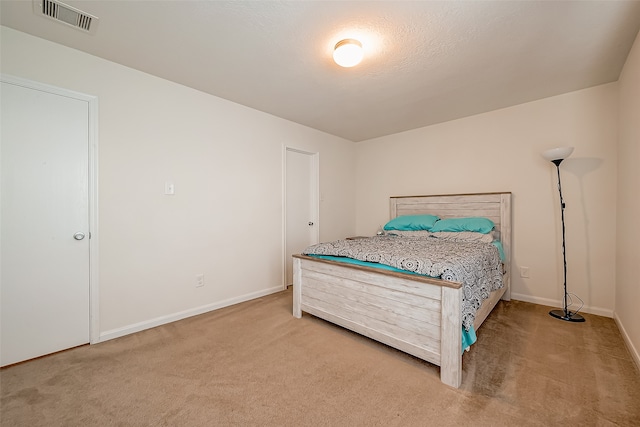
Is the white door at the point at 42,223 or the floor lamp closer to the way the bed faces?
the white door

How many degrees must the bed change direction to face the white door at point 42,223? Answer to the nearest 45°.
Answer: approximately 45° to its right

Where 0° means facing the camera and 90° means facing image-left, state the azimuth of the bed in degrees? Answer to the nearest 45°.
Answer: approximately 45°

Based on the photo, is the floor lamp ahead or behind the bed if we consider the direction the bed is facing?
behind
